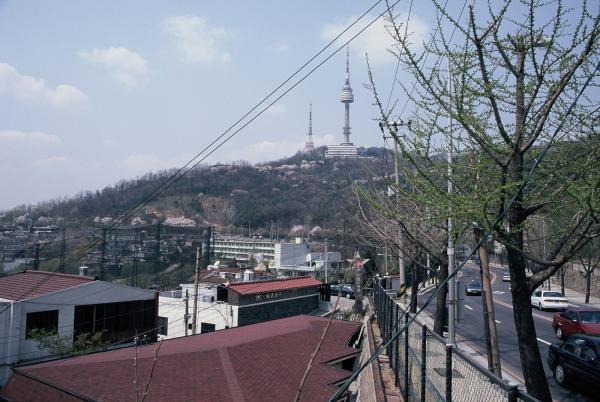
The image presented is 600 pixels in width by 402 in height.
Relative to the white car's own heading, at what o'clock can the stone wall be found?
The stone wall is roughly at 8 o'clock from the white car.

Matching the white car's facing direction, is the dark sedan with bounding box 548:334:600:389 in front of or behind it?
behind

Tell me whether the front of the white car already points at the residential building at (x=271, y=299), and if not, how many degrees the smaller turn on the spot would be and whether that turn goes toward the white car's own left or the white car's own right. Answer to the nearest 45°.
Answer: approximately 45° to the white car's own left

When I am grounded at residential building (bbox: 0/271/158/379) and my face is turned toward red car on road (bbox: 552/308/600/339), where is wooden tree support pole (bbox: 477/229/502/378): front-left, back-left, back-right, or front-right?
front-right

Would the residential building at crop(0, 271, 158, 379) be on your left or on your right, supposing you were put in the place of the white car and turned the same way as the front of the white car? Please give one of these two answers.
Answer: on your left

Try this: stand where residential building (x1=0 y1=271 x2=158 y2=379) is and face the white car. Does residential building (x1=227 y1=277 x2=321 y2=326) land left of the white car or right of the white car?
left

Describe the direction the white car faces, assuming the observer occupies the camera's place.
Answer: facing away from the viewer and to the left of the viewer

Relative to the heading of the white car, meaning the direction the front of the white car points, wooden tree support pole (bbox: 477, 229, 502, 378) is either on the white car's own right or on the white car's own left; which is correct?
on the white car's own left
